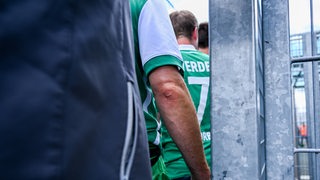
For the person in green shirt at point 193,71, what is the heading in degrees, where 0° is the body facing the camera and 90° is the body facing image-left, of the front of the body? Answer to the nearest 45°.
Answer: approximately 180°

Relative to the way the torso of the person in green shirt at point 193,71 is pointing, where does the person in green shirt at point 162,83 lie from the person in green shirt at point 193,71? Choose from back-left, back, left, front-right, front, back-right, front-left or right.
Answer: back

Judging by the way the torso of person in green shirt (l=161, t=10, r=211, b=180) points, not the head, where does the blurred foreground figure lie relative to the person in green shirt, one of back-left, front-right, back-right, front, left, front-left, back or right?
back
